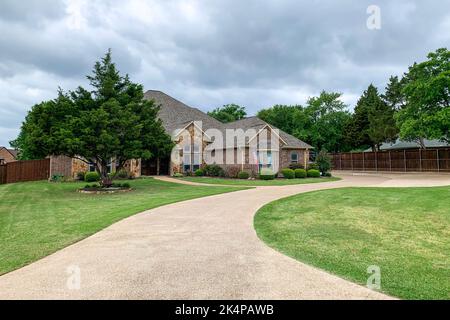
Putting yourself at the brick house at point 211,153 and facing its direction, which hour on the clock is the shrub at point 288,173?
The shrub is roughly at 10 o'clock from the brick house.

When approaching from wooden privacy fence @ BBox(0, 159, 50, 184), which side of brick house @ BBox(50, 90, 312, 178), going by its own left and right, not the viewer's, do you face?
right

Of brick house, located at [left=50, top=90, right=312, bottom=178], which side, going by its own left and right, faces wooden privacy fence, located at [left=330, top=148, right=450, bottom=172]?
left

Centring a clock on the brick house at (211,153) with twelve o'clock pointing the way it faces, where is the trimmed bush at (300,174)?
The trimmed bush is roughly at 10 o'clock from the brick house.

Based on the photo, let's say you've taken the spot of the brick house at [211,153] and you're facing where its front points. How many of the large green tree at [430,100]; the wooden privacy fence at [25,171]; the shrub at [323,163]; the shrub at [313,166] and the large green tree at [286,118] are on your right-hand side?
1

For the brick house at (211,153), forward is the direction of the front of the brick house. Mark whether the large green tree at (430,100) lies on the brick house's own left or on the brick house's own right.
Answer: on the brick house's own left

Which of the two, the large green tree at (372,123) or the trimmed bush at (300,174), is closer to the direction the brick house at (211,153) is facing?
the trimmed bush

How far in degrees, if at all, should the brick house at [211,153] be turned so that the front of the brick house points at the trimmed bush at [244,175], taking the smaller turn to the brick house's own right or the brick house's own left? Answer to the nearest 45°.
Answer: approximately 45° to the brick house's own left

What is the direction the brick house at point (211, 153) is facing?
toward the camera

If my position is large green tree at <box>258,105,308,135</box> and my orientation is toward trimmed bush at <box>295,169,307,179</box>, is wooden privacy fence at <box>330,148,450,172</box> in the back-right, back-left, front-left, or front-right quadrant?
front-left

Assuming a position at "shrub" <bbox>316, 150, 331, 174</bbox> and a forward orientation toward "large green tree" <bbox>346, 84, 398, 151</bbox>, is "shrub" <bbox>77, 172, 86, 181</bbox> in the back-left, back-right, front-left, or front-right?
back-left

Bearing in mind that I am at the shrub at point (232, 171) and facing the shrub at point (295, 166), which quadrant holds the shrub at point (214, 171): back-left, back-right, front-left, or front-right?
back-left

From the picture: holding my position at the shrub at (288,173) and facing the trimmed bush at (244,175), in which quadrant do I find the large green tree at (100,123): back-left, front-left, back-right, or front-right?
front-left

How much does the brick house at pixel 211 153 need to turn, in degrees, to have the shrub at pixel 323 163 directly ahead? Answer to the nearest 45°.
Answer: approximately 90° to its left
